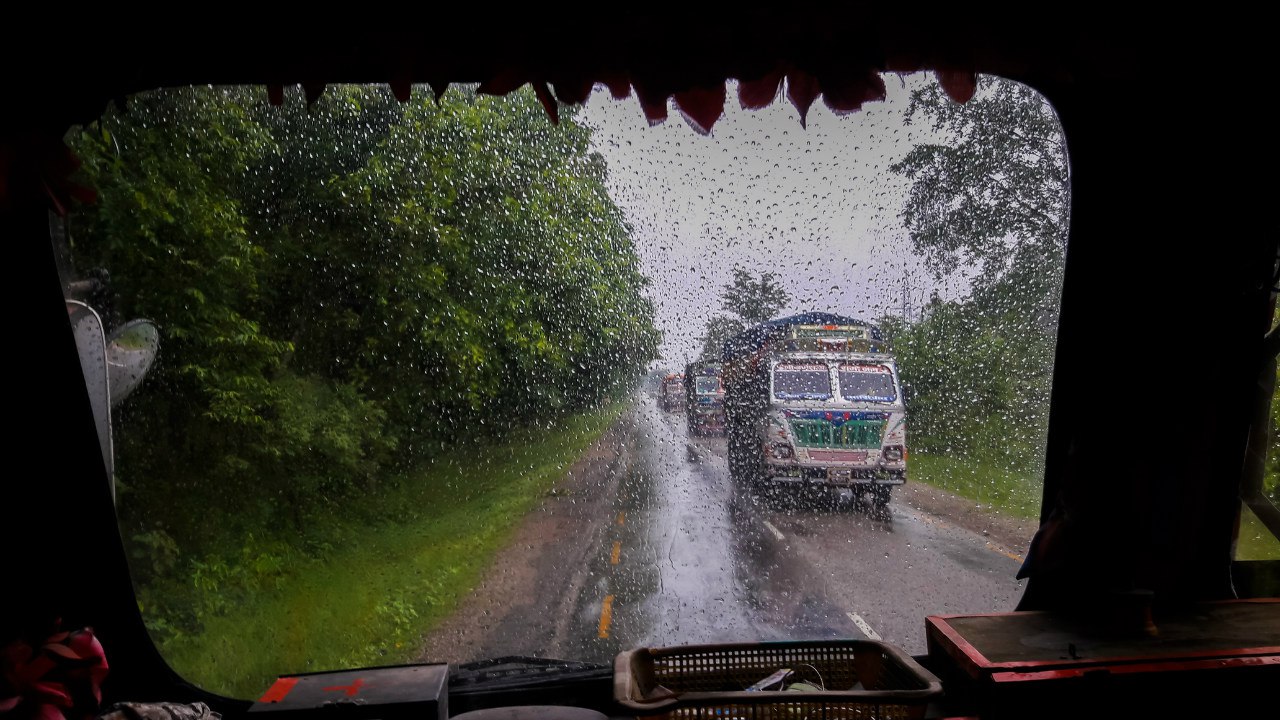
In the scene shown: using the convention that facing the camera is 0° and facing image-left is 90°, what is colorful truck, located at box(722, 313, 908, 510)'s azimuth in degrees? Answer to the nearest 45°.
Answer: approximately 0°
